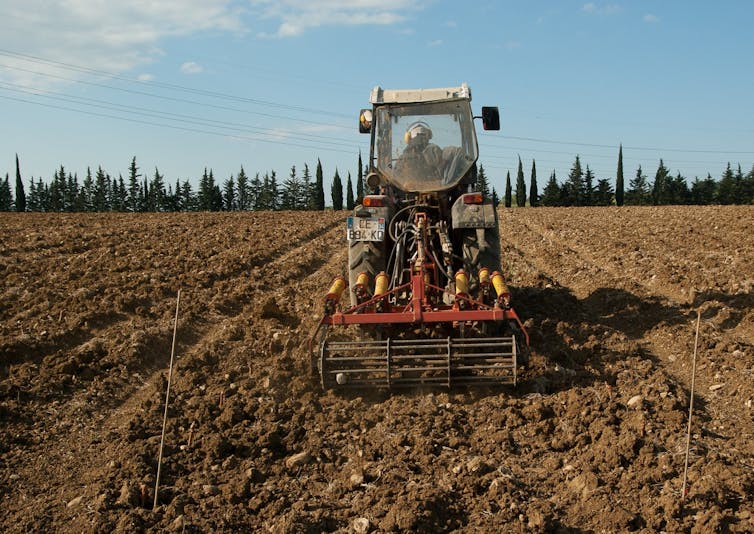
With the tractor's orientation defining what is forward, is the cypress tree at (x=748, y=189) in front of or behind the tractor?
in front

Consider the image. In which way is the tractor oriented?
away from the camera

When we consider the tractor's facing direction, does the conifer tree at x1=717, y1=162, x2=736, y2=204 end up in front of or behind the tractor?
in front
